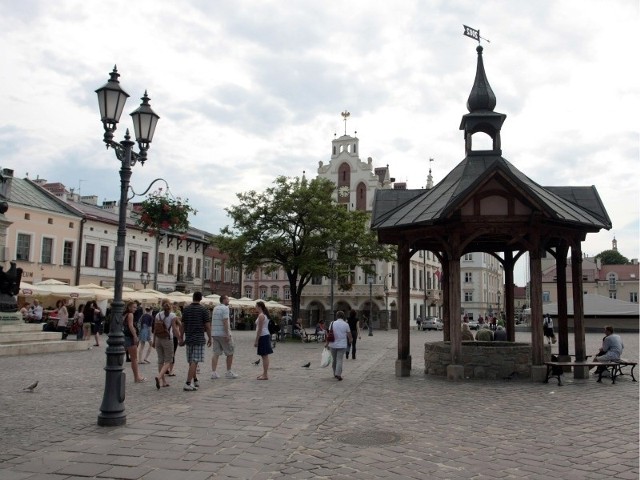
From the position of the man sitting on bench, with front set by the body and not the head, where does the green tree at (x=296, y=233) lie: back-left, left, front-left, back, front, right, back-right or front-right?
front-right

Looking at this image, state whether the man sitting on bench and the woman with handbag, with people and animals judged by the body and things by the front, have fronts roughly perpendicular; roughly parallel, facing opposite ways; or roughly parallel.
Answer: roughly perpendicular

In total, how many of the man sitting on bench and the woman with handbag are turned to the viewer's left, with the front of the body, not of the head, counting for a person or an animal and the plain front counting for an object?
1

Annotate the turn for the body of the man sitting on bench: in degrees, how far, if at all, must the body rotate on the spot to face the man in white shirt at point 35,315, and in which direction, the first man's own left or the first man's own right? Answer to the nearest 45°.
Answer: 0° — they already face them

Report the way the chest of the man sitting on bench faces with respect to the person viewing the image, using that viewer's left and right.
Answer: facing to the left of the viewer

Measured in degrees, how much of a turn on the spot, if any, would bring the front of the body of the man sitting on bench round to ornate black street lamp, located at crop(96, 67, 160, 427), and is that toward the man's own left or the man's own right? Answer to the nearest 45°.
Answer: approximately 45° to the man's own left
